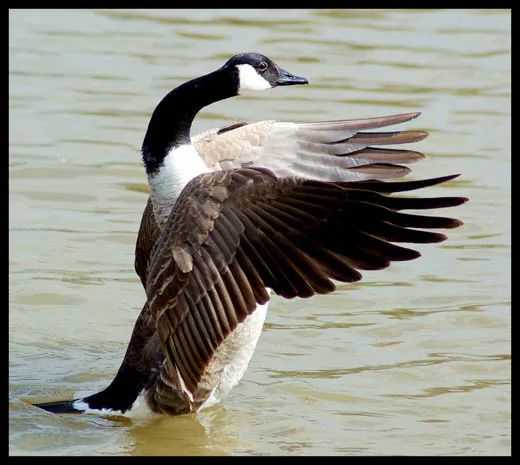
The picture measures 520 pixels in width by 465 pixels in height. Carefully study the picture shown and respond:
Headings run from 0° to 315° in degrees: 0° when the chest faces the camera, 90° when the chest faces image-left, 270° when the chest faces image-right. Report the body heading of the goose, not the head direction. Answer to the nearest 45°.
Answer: approximately 270°
